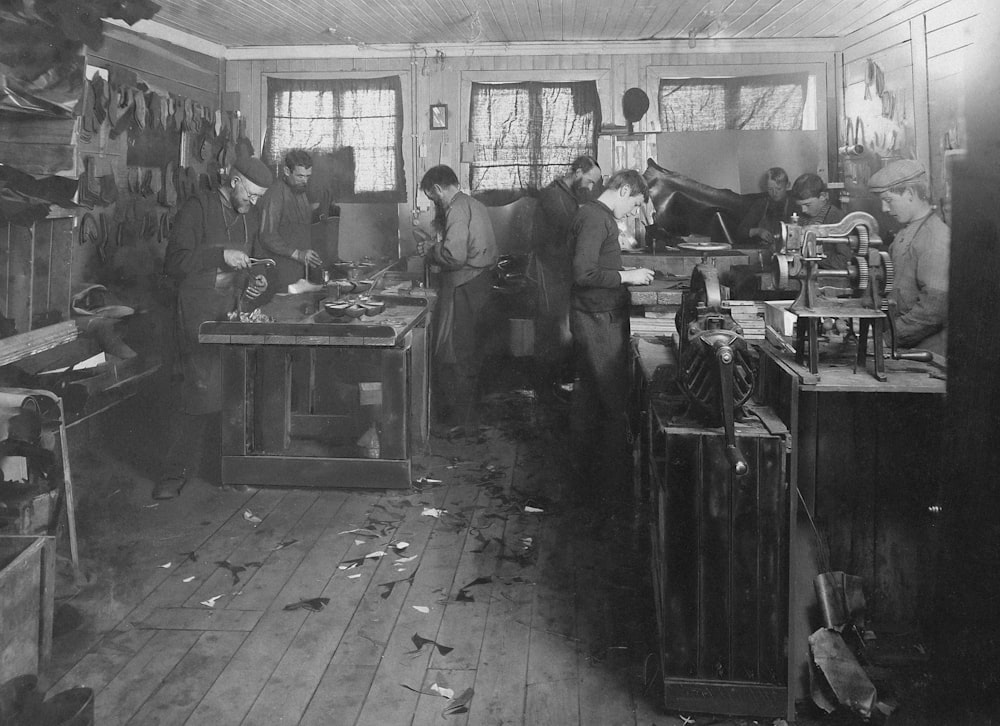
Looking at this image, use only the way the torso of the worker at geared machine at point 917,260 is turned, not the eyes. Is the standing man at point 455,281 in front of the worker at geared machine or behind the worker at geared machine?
in front

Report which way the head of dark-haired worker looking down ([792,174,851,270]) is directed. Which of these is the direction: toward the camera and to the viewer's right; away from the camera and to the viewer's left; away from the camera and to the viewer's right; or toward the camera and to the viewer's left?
toward the camera and to the viewer's left

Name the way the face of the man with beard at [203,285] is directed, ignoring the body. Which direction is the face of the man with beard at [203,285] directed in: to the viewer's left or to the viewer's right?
to the viewer's right

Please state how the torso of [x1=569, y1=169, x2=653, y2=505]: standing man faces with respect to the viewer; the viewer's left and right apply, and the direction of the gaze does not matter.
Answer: facing to the right of the viewer

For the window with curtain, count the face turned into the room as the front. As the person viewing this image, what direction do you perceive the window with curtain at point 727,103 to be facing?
facing the viewer

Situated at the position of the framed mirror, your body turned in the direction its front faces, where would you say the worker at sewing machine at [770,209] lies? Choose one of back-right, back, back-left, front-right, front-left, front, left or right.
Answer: left

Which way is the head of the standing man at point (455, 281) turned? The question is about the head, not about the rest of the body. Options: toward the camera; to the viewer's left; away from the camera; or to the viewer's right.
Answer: to the viewer's left

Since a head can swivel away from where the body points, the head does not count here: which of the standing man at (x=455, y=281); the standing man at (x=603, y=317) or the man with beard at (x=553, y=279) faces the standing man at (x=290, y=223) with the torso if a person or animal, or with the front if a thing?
the standing man at (x=455, y=281)

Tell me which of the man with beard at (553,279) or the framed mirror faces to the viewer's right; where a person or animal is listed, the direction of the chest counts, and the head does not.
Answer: the man with beard

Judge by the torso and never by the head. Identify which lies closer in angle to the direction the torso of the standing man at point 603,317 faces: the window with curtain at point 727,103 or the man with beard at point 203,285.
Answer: the window with curtain

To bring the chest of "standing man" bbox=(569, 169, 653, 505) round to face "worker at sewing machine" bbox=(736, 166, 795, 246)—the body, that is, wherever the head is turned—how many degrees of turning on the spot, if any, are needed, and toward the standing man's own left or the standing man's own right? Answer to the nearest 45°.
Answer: approximately 45° to the standing man's own left

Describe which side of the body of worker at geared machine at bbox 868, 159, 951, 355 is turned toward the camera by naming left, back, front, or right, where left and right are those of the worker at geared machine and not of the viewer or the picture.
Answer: left

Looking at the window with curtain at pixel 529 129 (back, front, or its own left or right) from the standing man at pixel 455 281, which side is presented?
front

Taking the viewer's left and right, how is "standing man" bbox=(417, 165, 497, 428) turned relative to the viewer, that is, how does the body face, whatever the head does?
facing to the left of the viewer

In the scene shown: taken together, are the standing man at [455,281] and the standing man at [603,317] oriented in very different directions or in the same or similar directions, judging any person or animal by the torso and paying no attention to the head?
very different directions
